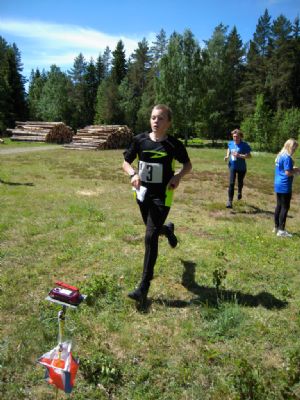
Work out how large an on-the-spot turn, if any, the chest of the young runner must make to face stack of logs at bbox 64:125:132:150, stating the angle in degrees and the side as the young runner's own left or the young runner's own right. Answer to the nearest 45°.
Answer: approximately 135° to the young runner's own right

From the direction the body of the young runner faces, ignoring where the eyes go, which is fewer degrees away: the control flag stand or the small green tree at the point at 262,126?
the control flag stand

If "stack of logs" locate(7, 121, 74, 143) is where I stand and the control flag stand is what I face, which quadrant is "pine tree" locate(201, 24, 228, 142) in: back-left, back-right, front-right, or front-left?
back-left

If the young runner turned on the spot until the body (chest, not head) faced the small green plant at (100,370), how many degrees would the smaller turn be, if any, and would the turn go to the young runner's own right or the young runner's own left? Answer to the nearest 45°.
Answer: approximately 45° to the young runner's own left

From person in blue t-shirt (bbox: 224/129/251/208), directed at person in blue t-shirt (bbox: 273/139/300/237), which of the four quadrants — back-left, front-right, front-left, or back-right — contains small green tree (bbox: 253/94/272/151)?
back-left

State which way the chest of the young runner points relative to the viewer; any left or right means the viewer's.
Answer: facing the viewer and to the left of the viewer

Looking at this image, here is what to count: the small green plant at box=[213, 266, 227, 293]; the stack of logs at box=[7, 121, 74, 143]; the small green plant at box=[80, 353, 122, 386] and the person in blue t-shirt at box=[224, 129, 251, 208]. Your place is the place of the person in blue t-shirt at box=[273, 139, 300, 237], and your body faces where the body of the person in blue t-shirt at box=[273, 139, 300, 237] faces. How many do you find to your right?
2
